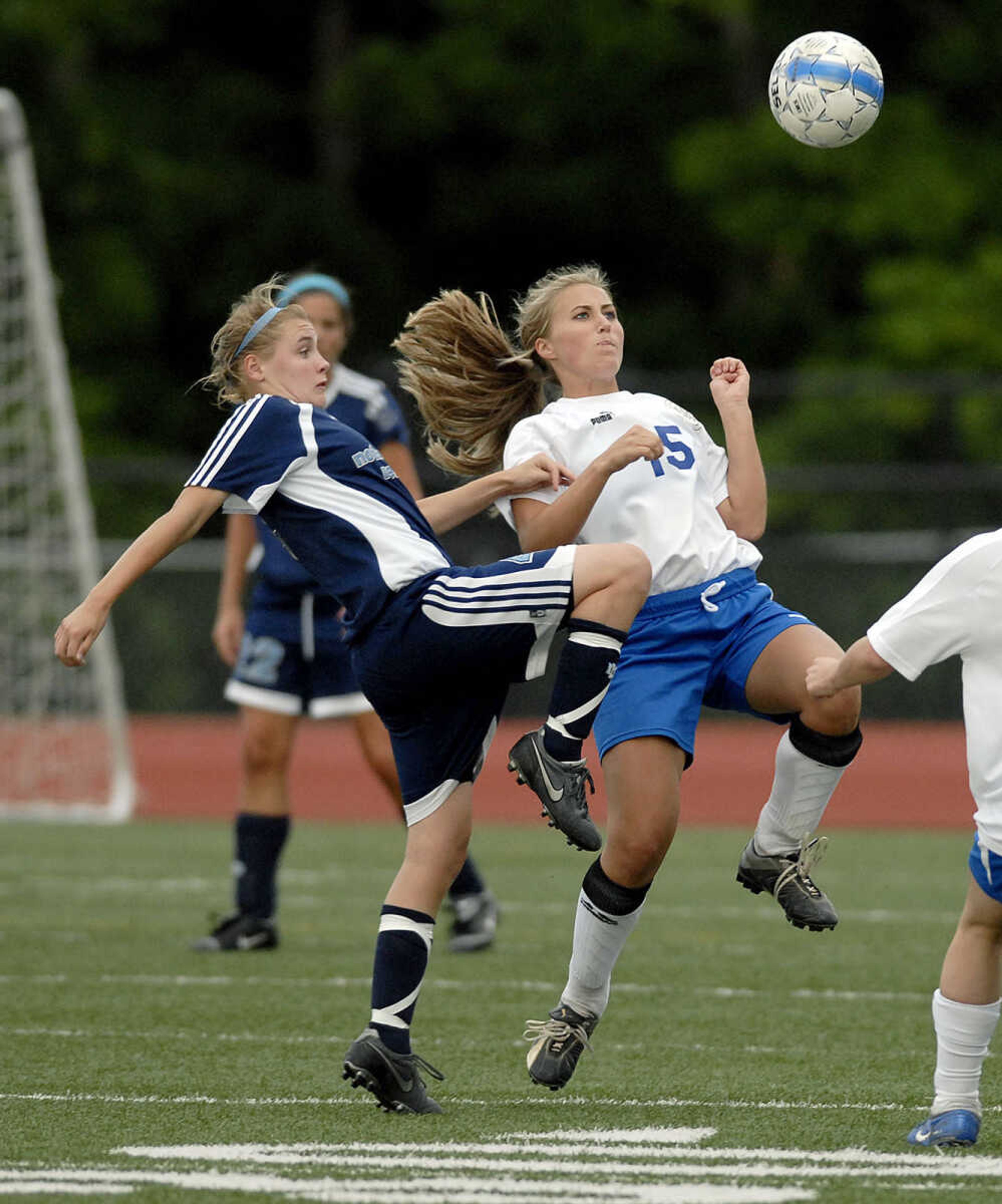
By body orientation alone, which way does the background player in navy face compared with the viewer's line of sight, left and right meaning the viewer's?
facing the viewer

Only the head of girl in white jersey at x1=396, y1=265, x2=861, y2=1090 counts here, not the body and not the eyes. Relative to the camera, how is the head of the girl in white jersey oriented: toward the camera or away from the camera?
toward the camera

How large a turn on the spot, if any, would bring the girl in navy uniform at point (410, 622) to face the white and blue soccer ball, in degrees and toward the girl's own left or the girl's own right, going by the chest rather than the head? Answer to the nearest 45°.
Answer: approximately 45° to the girl's own left

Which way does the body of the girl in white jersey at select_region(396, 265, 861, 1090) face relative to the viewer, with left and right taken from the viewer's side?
facing the viewer and to the right of the viewer

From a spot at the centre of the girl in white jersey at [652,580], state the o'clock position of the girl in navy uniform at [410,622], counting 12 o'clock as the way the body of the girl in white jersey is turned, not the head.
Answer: The girl in navy uniform is roughly at 3 o'clock from the girl in white jersey.

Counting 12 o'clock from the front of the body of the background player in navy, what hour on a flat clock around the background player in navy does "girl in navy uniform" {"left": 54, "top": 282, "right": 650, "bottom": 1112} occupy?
The girl in navy uniform is roughly at 12 o'clock from the background player in navy.

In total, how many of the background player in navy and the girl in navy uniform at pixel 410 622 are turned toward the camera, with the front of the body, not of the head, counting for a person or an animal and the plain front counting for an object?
1

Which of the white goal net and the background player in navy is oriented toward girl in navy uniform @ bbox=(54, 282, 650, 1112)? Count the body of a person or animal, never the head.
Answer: the background player in navy

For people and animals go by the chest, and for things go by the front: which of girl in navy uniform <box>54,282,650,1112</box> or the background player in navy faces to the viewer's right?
the girl in navy uniform

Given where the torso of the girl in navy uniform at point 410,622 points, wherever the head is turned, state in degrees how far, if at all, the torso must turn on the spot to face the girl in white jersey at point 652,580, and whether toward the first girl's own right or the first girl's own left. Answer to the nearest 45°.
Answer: approximately 45° to the first girl's own left

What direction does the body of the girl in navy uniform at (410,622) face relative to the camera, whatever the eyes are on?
to the viewer's right

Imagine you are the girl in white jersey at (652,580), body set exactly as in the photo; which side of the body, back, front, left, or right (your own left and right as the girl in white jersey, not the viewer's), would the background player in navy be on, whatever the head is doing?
back
